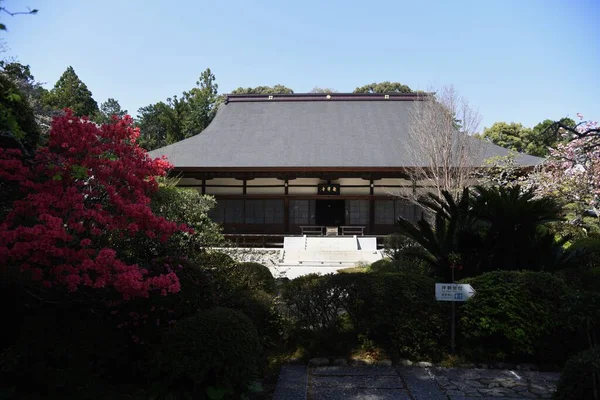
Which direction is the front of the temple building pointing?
toward the camera

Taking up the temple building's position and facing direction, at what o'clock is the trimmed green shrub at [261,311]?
The trimmed green shrub is roughly at 12 o'clock from the temple building.

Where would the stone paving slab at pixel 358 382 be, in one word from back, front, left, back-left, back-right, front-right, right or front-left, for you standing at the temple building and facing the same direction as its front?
front

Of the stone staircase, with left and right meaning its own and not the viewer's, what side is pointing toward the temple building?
back

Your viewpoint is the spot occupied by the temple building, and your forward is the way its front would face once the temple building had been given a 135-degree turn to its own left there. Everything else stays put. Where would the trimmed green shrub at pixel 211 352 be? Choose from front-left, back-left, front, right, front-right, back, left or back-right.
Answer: back-right

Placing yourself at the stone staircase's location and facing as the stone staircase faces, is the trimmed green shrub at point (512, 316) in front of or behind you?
in front

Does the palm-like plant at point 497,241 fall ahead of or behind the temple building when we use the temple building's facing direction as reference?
ahead

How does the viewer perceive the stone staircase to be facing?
facing the viewer

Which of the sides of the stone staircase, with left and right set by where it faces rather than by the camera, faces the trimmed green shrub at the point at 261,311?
front

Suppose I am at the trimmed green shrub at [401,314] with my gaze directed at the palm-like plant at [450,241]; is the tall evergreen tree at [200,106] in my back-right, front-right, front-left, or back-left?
front-left

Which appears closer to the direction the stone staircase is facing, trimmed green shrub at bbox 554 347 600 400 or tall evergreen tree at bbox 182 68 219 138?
the trimmed green shrub

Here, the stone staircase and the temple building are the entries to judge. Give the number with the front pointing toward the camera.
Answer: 2

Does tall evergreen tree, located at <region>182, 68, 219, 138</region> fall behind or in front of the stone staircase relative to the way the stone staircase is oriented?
behind

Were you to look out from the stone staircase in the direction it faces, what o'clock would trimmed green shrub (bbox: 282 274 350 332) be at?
The trimmed green shrub is roughly at 12 o'clock from the stone staircase.

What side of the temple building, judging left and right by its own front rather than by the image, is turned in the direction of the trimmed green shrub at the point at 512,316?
front

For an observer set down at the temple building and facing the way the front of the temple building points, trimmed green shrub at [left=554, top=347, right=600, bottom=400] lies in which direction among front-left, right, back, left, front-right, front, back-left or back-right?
front

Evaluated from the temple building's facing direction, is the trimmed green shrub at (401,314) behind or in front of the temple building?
in front

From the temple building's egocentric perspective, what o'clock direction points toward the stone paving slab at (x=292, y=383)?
The stone paving slab is roughly at 12 o'clock from the temple building.
